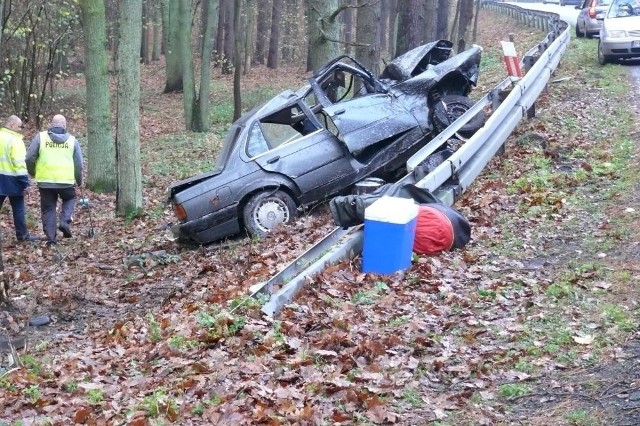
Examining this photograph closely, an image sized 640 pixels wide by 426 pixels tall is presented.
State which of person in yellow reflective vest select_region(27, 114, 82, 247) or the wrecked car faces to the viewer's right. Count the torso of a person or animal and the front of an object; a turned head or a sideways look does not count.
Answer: the wrecked car

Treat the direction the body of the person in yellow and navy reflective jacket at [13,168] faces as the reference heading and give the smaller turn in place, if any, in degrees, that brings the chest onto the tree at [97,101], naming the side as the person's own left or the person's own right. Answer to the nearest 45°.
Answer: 0° — they already face it

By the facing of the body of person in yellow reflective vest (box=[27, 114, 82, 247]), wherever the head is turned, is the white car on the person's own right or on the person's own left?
on the person's own right

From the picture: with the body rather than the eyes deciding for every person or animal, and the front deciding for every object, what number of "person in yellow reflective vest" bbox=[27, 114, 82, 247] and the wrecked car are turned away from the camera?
1

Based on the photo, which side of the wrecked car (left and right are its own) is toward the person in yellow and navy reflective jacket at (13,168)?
back

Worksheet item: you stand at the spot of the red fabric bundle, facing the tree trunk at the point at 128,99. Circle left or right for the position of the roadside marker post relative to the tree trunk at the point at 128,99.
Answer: right

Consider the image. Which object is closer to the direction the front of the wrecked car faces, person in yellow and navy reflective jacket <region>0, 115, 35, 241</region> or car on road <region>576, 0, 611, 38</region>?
the car on road

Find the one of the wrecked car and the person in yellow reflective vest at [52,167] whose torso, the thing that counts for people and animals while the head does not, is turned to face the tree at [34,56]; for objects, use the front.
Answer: the person in yellow reflective vest

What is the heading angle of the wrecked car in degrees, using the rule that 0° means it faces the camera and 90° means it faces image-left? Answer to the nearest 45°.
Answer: approximately 270°

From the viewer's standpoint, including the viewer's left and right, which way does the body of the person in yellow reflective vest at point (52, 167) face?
facing away from the viewer

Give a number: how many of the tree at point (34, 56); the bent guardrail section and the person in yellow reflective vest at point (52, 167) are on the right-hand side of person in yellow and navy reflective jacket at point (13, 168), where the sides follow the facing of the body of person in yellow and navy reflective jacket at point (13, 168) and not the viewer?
2

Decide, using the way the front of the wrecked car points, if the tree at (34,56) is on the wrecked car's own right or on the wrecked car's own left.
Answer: on the wrecked car's own left
